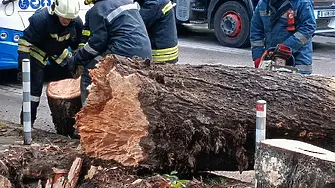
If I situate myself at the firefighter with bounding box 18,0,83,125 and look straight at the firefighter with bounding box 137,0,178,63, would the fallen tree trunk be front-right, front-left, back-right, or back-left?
front-right

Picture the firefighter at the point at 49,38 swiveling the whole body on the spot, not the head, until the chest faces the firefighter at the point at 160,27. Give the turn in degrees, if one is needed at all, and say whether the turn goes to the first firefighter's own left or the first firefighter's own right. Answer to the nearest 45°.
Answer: approximately 45° to the first firefighter's own left

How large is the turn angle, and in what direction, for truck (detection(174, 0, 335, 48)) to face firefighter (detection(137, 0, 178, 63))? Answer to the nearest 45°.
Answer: approximately 45° to its right

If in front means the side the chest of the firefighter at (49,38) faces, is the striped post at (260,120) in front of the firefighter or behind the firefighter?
in front

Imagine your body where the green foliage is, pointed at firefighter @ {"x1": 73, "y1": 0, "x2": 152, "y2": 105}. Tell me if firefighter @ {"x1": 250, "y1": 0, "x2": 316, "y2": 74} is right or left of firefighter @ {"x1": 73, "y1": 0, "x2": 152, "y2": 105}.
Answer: right

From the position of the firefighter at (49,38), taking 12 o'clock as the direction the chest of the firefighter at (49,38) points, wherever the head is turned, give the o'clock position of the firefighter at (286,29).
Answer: the firefighter at (286,29) is roughly at 11 o'clock from the firefighter at (49,38).

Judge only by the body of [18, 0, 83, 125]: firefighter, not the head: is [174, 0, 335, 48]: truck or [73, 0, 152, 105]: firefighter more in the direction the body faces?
the firefighter

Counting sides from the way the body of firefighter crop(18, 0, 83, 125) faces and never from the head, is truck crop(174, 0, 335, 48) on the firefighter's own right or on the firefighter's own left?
on the firefighter's own left

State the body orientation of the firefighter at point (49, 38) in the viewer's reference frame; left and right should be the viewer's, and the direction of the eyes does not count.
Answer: facing the viewer and to the right of the viewer
